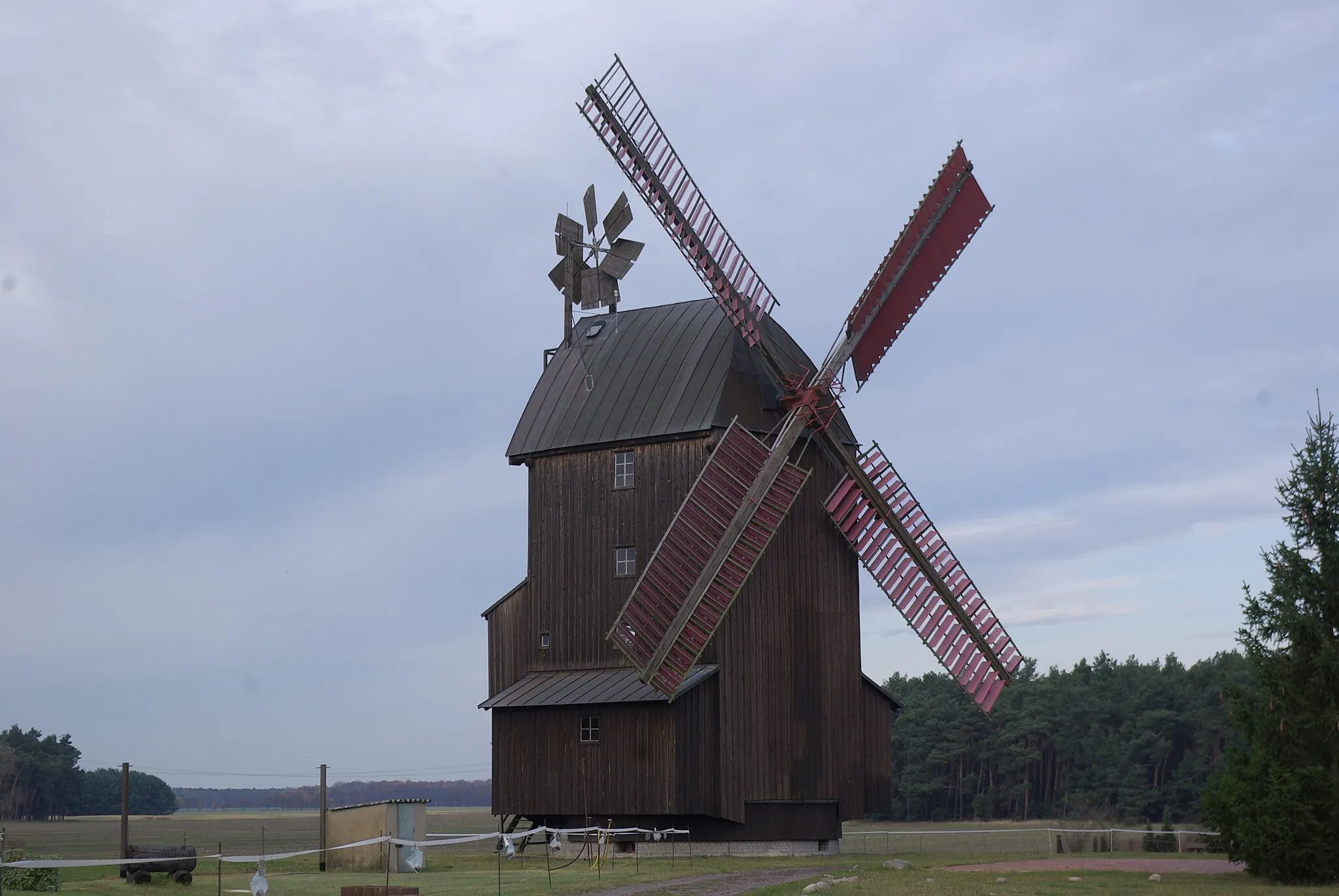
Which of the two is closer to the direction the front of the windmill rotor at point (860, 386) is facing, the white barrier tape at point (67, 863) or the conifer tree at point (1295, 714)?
the conifer tree

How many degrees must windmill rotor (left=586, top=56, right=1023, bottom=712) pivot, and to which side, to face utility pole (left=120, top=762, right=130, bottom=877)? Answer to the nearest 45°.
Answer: approximately 90° to its right

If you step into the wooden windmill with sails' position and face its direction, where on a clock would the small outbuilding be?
The small outbuilding is roughly at 4 o'clock from the wooden windmill with sails.

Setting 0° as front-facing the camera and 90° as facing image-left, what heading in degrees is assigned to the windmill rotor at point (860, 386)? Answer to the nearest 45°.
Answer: approximately 315°

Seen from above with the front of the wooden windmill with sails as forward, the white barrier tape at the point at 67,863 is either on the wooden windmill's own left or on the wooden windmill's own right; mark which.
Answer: on the wooden windmill's own right

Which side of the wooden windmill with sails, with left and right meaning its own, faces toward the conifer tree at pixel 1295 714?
front

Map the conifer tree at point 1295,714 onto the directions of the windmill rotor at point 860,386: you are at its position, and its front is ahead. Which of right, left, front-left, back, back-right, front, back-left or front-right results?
front

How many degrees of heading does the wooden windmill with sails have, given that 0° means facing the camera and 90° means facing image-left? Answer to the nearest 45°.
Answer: approximately 315°

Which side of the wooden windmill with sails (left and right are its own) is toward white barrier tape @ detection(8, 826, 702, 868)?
right

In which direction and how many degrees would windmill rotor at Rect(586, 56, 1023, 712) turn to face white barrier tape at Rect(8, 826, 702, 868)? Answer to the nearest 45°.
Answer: approximately 90° to its right
